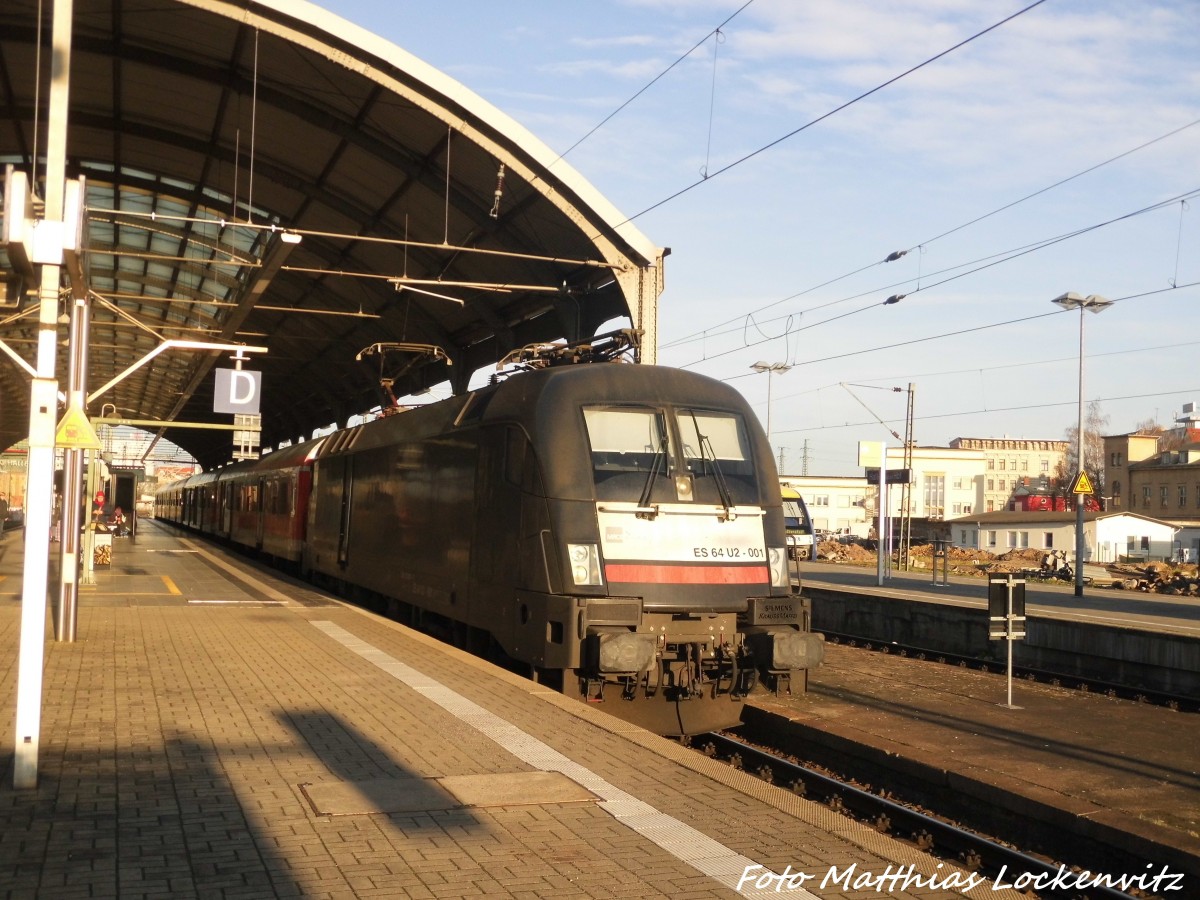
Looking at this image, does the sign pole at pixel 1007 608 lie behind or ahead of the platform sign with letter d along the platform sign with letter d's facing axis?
ahead

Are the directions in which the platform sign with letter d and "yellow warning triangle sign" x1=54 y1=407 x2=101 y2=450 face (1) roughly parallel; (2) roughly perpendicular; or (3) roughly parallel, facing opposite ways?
roughly parallel

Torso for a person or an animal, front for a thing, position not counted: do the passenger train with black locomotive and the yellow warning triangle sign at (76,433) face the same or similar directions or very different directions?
same or similar directions

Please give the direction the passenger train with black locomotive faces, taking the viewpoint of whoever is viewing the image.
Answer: facing the viewer and to the right of the viewer

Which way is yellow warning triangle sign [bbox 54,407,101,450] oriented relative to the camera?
toward the camera

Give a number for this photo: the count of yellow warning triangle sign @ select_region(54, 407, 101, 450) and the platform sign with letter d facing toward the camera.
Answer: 2

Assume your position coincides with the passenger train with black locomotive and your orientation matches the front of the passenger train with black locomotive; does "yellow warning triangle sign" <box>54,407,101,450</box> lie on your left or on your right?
on your right

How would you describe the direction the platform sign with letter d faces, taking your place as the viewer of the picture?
facing the viewer

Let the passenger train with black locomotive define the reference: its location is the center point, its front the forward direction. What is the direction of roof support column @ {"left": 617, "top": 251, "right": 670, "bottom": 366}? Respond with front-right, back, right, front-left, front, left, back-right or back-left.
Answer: back-left
